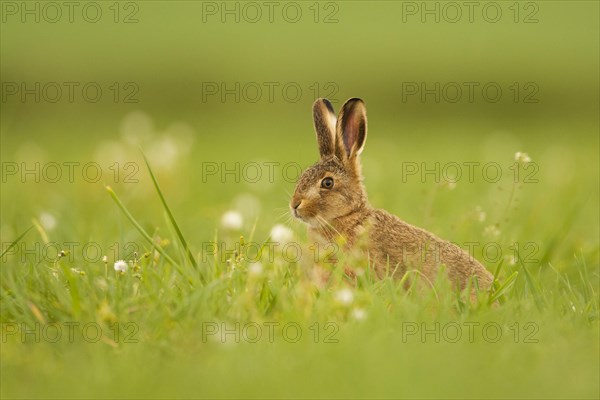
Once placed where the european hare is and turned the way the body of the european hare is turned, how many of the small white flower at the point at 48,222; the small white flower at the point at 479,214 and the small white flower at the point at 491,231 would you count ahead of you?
1

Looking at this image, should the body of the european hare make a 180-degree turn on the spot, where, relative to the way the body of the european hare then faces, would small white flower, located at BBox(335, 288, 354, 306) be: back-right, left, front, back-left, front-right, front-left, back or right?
right

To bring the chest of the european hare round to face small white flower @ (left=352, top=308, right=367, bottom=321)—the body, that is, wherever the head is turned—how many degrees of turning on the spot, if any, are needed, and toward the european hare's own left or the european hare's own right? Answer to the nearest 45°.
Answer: approximately 90° to the european hare's own left

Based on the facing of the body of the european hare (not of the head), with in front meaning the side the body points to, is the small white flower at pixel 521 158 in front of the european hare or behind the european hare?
behind

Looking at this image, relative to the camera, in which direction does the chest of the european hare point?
to the viewer's left

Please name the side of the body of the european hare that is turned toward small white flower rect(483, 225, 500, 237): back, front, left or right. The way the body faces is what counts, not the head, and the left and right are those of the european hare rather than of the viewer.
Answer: back

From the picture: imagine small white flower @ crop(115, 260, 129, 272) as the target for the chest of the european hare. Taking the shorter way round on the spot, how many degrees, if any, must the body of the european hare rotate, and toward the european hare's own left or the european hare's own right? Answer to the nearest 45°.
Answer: approximately 45° to the european hare's own left

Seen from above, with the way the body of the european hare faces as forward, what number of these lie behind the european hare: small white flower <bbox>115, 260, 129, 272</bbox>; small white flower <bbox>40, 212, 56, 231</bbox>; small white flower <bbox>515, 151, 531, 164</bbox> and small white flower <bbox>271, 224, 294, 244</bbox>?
1

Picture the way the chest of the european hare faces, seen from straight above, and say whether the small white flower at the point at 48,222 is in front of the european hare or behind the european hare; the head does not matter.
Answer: in front

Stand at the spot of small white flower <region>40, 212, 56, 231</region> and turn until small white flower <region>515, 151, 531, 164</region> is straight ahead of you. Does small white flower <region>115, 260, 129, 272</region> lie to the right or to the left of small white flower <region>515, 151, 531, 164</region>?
right
